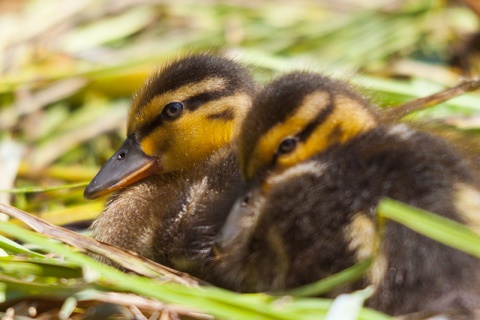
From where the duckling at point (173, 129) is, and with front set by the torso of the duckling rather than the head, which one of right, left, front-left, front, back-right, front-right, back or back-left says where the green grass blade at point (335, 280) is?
left

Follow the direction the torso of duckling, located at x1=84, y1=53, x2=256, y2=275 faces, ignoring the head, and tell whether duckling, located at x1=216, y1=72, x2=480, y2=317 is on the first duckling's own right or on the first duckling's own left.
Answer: on the first duckling's own left

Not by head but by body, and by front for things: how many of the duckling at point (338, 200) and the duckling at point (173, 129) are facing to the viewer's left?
2

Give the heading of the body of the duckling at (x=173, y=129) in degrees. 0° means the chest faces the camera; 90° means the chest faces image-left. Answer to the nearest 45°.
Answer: approximately 90°

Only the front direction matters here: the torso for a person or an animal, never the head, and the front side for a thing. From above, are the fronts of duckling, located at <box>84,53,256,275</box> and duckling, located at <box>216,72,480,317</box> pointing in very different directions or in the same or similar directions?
same or similar directions

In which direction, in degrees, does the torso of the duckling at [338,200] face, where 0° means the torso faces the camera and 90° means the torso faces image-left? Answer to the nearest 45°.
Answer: approximately 90°
